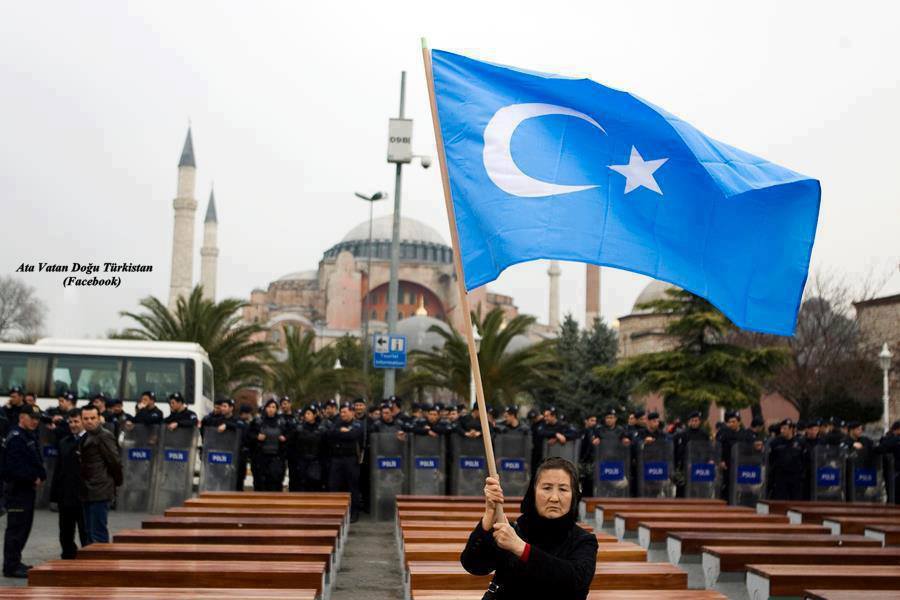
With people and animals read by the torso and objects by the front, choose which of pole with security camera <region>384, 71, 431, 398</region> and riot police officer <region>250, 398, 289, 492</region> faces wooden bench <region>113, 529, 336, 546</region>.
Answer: the riot police officer

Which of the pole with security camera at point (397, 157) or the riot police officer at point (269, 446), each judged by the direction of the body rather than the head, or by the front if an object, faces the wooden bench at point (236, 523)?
the riot police officer

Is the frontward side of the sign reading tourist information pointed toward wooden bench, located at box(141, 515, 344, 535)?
yes

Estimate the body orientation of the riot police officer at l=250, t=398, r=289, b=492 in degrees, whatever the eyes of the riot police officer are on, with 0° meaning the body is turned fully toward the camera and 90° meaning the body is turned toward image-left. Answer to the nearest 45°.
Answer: approximately 0°
